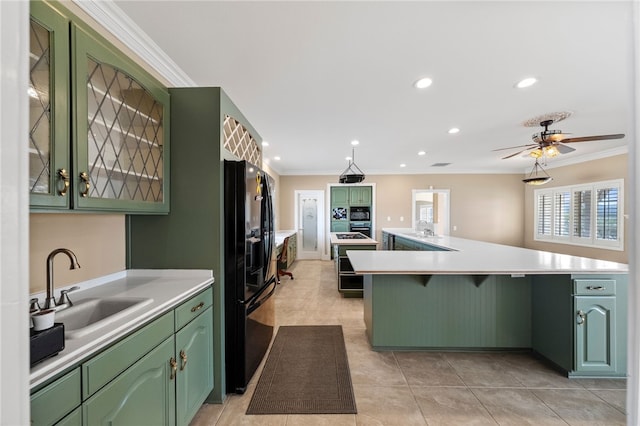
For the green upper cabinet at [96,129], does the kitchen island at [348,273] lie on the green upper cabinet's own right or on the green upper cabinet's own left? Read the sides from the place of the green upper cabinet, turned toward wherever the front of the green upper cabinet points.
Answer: on the green upper cabinet's own left

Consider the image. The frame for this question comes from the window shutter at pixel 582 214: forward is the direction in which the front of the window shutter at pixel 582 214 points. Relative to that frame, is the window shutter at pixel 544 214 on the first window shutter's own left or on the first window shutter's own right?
on the first window shutter's own right

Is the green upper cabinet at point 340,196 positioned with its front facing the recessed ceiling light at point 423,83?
yes

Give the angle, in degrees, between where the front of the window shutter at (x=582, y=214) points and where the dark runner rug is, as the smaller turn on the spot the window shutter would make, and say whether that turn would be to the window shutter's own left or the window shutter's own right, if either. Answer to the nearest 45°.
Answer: approximately 45° to the window shutter's own left

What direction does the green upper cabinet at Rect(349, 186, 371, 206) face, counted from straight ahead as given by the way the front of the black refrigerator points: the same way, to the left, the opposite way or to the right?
to the right

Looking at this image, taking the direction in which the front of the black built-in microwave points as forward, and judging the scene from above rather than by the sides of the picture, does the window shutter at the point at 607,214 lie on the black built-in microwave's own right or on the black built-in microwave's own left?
on the black built-in microwave's own left

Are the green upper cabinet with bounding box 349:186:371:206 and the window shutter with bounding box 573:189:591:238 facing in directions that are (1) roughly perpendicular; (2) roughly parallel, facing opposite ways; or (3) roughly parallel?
roughly perpendicular

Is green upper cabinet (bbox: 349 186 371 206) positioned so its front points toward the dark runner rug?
yes

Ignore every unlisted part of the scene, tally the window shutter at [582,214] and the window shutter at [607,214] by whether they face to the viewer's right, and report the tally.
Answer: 0

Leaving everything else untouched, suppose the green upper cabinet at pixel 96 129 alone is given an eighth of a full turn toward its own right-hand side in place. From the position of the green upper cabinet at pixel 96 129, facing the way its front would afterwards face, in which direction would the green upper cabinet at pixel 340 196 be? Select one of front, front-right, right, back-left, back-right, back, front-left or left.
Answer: back-left

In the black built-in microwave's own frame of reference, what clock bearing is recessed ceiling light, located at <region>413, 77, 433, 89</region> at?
The recessed ceiling light is roughly at 12 o'clock from the black built-in microwave.

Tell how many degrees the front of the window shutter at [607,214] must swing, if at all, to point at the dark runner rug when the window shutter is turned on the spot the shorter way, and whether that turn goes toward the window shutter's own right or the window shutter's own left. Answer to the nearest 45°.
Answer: approximately 45° to the window shutter's own left
